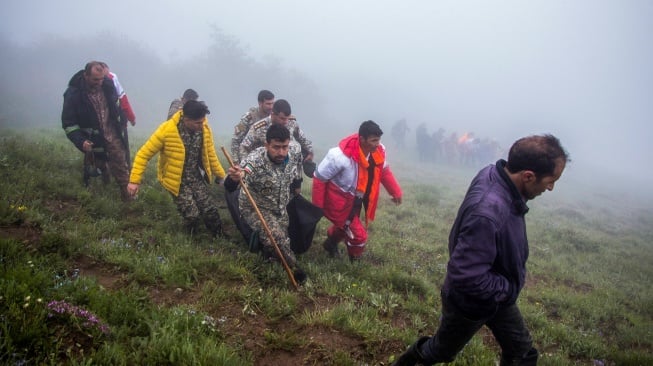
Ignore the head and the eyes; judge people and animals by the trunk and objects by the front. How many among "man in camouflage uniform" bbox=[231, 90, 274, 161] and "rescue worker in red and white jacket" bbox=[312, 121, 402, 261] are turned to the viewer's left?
0

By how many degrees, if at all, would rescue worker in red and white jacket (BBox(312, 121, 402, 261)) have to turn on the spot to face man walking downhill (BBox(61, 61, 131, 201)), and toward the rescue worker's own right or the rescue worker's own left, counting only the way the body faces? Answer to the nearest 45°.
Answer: approximately 135° to the rescue worker's own right

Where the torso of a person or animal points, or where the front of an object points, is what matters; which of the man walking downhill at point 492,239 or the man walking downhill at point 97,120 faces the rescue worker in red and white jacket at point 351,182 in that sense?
the man walking downhill at point 97,120

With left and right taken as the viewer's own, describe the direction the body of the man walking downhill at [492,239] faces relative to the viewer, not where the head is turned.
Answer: facing to the right of the viewer

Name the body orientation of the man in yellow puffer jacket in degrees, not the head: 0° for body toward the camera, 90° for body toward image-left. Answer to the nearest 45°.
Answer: approximately 315°

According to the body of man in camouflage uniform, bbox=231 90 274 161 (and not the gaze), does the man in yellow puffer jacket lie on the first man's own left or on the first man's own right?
on the first man's own right

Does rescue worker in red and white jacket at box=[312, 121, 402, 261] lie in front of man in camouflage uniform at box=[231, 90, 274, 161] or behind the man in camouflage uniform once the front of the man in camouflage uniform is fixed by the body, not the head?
in front

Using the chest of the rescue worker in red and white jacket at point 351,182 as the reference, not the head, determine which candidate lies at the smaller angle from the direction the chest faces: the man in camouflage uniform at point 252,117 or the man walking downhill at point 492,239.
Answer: the man walking downhill

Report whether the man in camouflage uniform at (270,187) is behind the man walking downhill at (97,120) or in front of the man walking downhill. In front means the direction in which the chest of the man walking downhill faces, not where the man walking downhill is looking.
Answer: in front
